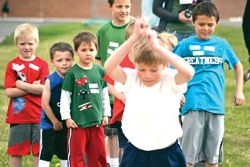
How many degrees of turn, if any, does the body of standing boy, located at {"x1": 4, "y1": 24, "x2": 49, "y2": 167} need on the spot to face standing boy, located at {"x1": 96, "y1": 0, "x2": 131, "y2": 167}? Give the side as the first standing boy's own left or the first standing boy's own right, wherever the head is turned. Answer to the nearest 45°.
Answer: approximately 90° to the first standing boy's own left

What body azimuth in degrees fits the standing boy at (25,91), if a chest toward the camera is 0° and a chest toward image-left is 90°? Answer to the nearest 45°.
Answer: approximately 0°

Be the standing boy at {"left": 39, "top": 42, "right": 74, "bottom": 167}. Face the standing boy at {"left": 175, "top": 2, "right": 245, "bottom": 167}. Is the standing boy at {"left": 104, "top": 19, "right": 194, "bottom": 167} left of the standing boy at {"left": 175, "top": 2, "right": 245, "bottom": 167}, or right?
right
